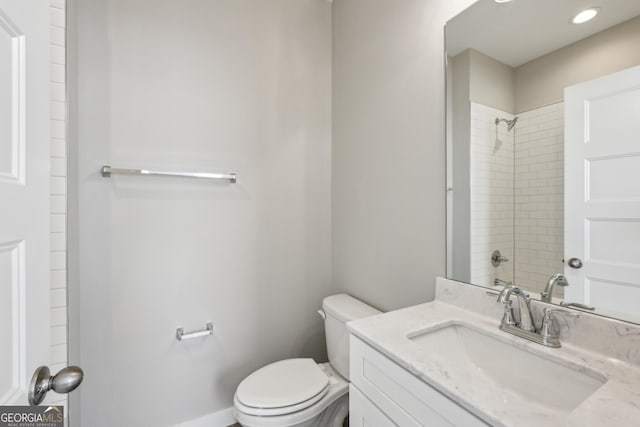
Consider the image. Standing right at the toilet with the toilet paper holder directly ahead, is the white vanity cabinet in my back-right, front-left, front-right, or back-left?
back-left

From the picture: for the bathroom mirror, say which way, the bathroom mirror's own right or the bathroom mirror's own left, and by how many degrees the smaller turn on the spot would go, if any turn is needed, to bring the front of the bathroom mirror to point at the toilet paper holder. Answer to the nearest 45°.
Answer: approximately 45° to the bathroom mirror's own right

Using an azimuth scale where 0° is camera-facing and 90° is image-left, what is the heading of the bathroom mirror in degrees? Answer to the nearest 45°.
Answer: approximately 45°

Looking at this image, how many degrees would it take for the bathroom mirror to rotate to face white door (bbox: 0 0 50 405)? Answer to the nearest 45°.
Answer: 0° — it already faces it
